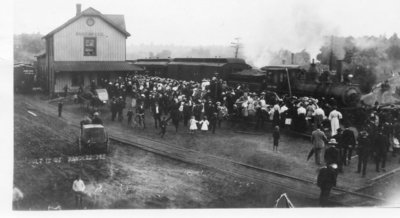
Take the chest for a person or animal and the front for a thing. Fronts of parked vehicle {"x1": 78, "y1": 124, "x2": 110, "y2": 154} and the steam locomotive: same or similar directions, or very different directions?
very different directions

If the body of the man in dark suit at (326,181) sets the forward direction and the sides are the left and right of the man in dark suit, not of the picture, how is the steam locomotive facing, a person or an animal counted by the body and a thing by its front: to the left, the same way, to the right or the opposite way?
to the right

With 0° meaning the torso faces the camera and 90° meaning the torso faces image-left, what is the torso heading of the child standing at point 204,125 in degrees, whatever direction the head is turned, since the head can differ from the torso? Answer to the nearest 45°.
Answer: approximately 180°

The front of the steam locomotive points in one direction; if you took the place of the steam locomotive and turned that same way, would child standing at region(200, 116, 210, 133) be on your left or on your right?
on your right

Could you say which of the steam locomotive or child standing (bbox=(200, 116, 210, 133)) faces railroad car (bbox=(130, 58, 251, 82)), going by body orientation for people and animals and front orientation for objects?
the child standing

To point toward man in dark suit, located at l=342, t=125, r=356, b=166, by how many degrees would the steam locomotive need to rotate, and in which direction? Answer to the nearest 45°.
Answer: approximately 45° to its right

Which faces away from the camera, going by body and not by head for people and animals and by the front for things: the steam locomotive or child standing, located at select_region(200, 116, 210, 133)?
the child standing

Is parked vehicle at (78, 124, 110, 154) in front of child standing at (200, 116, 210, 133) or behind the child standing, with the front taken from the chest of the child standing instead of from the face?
behind

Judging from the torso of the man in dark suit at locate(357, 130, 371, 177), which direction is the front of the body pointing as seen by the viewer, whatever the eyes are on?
away from the camera

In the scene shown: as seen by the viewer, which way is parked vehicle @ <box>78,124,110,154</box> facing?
away from the camera
